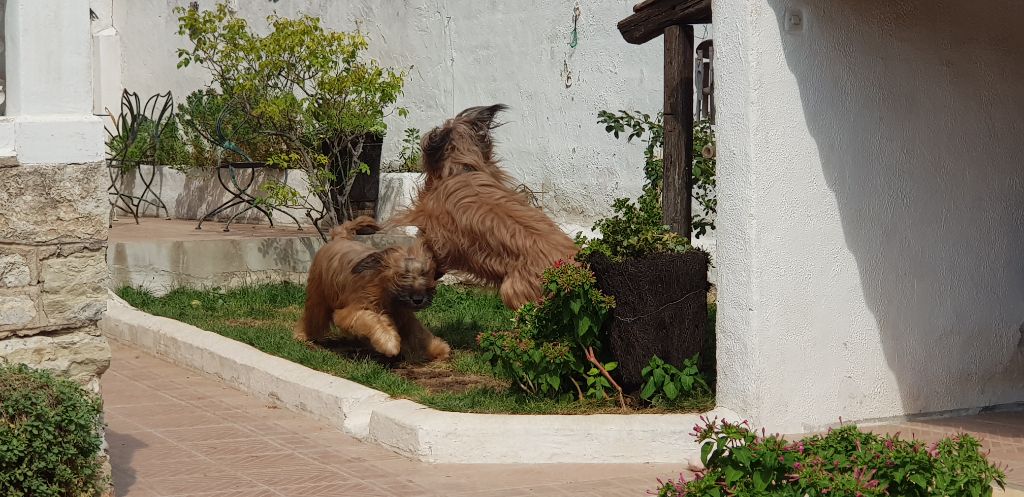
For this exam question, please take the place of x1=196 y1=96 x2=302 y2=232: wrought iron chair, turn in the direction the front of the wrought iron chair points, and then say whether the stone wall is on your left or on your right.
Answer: on your right

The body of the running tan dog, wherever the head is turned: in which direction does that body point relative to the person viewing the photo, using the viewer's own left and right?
facing the viewer and to the right of the viewer

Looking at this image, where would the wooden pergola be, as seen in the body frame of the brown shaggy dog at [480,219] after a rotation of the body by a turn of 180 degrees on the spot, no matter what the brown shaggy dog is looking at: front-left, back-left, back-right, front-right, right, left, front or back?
front

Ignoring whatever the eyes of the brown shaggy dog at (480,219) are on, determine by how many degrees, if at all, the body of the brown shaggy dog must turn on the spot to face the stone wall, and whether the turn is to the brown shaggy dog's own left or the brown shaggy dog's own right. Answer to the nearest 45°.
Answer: approximately 90° to the brown shaggy dog's own left

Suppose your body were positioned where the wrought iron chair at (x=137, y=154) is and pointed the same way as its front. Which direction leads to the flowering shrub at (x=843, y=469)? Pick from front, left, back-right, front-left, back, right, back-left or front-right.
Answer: front-left

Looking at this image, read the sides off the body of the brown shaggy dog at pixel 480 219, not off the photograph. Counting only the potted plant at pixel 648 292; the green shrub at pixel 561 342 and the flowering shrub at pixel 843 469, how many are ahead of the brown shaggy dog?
0

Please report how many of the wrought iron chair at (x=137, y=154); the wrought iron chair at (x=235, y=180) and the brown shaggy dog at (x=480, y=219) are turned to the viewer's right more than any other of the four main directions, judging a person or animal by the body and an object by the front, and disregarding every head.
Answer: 1

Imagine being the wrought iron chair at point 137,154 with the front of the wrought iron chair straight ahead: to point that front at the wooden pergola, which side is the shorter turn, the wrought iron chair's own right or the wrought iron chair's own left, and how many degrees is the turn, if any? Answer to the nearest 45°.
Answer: approximately 45° to the wrought iron chair's own left

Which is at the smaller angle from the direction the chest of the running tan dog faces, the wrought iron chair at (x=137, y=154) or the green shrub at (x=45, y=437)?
the green shrub

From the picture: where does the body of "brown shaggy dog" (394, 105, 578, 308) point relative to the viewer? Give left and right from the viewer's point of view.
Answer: facing away from the viewer and to the left of the viewer
